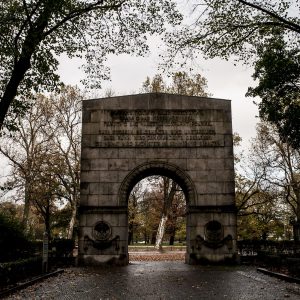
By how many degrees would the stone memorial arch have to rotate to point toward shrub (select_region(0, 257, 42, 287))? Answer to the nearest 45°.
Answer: approximately 45° to its right

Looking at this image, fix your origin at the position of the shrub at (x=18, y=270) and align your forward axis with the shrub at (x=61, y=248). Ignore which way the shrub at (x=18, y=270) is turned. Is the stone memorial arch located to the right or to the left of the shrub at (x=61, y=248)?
right

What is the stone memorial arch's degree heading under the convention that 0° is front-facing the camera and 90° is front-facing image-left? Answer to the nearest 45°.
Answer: approximately 0°

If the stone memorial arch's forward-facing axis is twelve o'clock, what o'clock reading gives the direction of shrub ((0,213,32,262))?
The shrub is roughly at 2 o'clock from the stone memorial arch.

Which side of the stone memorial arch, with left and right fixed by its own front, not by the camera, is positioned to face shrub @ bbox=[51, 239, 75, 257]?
right

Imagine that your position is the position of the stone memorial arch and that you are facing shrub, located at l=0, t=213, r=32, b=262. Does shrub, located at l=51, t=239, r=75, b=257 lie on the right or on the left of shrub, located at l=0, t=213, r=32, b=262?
right
